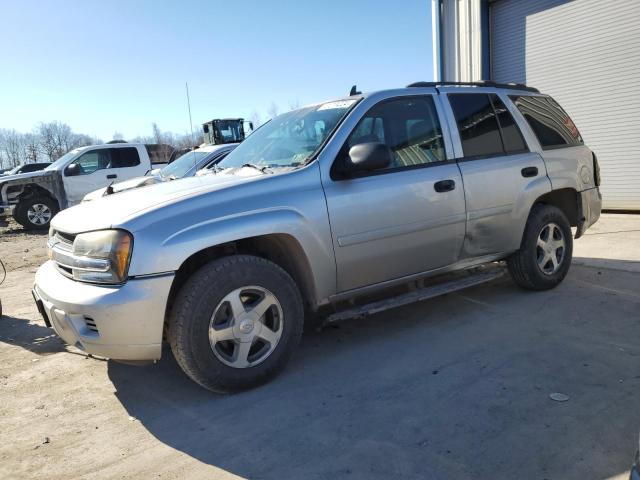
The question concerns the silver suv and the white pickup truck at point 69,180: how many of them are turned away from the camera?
0

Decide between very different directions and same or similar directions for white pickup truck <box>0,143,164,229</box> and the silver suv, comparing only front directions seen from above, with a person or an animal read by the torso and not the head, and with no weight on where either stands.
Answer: same or similar directions

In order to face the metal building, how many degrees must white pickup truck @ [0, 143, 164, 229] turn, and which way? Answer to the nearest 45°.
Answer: approximately 135° to its left

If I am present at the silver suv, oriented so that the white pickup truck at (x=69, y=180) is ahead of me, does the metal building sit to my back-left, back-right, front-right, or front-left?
front-right

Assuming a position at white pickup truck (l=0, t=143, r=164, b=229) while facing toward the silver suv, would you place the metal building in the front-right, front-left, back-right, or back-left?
front-left

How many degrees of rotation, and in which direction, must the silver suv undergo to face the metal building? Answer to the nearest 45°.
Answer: approximately 180°

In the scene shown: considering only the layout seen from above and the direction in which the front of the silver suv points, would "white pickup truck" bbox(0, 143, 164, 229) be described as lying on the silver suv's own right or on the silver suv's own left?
on the silver suv's own right

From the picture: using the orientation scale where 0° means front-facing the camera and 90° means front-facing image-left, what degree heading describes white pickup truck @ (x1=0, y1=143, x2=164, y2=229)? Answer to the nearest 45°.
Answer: approximately 90°

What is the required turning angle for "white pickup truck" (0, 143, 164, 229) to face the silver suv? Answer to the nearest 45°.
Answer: approximately 90° to its left
